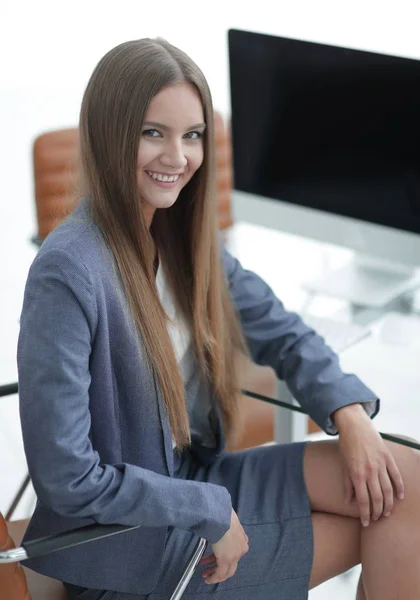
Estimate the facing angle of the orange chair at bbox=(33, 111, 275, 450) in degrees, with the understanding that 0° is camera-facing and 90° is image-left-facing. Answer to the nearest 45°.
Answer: approximately 0°

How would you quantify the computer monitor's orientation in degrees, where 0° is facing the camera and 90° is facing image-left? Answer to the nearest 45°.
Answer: approximately 45°

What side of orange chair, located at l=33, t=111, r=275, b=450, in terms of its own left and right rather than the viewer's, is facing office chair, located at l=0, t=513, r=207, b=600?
front

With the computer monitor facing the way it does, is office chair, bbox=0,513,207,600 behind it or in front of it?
in front
